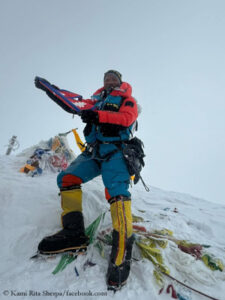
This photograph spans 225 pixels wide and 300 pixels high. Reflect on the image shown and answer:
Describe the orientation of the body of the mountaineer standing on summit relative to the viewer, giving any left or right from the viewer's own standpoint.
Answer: facing the viewer and to the left of the viewer
